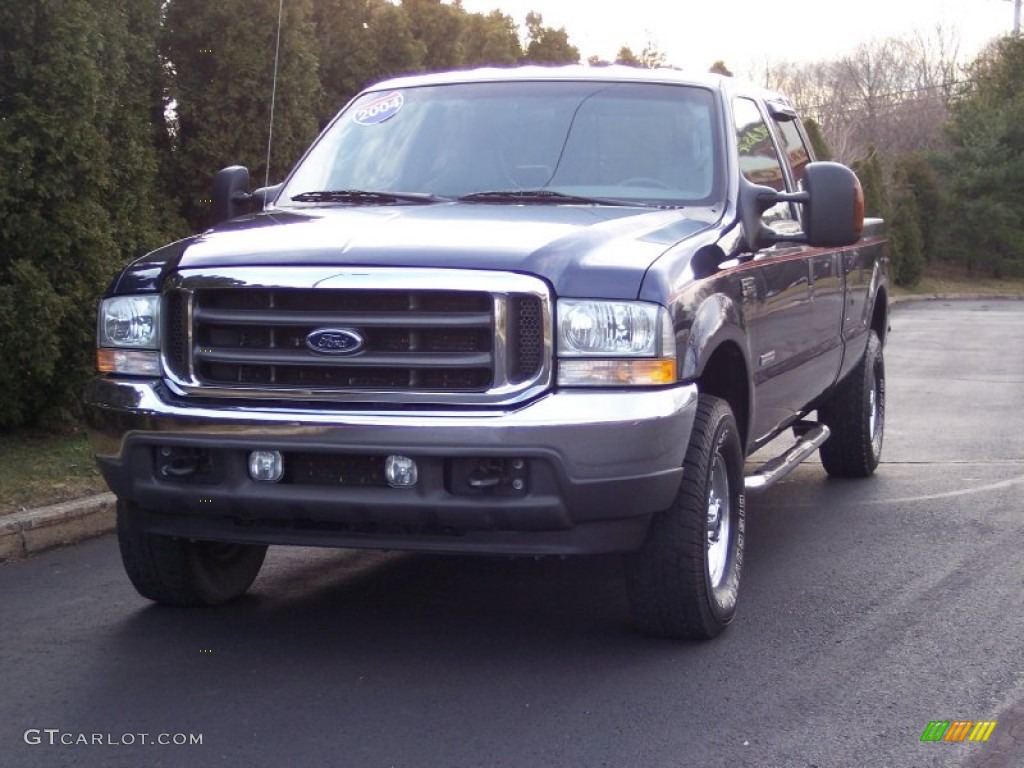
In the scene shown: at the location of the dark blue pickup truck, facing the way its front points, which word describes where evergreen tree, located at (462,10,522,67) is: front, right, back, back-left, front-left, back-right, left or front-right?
back-right

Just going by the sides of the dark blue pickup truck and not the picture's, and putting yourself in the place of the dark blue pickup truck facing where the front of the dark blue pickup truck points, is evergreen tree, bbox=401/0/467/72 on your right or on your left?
on your right

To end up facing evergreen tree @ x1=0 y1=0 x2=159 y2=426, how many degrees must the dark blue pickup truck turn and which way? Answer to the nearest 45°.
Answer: approximately 90° to its right

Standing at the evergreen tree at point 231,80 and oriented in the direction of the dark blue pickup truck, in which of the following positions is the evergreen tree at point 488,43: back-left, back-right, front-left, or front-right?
back-left

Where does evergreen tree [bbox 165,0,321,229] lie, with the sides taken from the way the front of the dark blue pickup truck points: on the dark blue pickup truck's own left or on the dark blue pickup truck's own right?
on the dark blue pickup truck's own right

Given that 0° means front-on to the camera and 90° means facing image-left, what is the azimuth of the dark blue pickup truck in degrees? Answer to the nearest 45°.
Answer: approximately 45°
